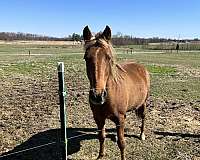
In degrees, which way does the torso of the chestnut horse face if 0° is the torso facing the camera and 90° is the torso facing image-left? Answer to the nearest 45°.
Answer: approximately 45°
